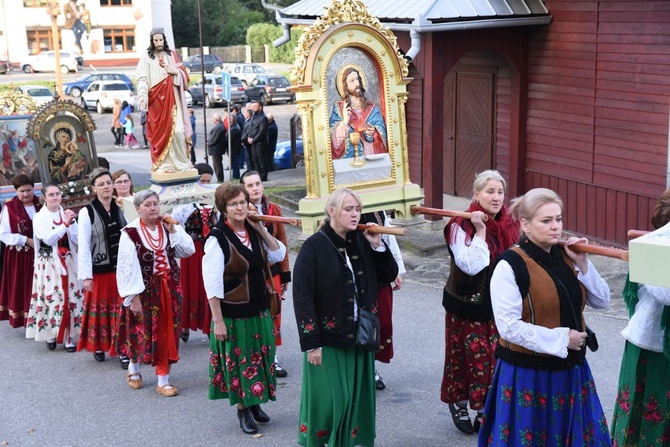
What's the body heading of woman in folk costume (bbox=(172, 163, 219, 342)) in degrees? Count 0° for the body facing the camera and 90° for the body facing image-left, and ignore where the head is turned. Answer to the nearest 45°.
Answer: approximately 315°

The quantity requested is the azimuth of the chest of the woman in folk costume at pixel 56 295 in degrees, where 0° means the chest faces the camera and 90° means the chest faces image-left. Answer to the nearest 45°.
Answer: approximately 315°

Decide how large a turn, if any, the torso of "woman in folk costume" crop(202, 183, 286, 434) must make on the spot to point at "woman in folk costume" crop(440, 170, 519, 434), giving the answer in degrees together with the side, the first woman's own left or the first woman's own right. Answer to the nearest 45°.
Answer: approximately 45° to the first woman's own left

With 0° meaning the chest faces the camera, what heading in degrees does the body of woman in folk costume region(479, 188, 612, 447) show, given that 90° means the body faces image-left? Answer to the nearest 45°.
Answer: approximately 315°

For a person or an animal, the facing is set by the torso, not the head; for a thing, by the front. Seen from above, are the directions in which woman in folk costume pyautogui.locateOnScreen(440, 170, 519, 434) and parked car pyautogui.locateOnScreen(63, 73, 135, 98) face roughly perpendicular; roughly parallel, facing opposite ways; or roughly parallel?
roughly perpendicular

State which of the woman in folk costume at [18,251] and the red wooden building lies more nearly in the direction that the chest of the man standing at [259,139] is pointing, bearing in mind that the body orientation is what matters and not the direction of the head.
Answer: the woman in folk costume

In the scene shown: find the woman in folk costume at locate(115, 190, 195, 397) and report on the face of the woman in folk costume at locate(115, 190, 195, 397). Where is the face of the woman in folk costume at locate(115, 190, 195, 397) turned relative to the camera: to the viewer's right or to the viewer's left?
to the viewer's right
